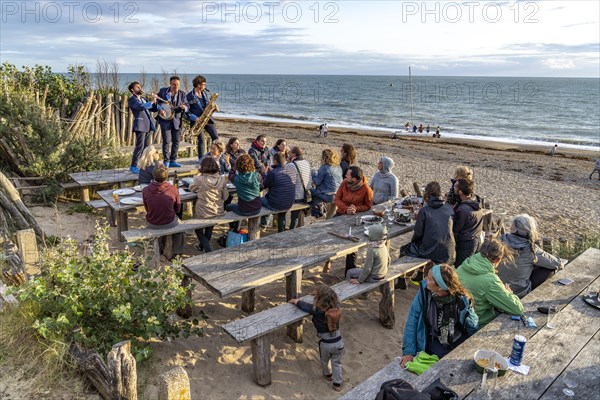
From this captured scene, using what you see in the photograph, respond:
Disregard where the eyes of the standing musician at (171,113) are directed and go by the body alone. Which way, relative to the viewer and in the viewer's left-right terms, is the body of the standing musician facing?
facing the viewer

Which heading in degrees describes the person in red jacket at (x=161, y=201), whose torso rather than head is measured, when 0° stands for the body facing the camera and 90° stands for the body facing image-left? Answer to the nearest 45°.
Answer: approximately 180°

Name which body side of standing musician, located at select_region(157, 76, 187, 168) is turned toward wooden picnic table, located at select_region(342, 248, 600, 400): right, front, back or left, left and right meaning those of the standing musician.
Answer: front

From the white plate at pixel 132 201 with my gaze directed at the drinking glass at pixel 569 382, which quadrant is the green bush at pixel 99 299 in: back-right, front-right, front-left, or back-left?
front-right

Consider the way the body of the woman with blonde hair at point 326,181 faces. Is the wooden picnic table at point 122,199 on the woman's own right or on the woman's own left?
on the woman's own left

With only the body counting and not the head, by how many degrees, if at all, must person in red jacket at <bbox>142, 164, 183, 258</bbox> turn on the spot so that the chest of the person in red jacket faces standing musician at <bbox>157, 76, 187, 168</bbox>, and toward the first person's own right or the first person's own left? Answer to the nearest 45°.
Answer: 0° — they already face them

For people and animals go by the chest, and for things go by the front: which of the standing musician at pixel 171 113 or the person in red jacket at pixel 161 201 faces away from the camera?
the person in red jacket

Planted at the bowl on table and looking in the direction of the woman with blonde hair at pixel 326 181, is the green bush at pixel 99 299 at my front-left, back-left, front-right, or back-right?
front-left

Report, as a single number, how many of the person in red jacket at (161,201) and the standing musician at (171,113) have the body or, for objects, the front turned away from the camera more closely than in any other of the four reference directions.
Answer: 1

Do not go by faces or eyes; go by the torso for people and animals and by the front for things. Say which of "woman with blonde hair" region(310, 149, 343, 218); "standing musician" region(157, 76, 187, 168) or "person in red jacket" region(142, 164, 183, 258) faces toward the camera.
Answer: the standing musician

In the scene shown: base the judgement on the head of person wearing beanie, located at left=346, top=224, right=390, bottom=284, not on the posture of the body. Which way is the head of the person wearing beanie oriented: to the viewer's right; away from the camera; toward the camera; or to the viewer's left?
away from the camera

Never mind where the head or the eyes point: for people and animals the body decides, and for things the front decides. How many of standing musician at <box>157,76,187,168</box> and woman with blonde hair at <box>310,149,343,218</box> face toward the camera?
1

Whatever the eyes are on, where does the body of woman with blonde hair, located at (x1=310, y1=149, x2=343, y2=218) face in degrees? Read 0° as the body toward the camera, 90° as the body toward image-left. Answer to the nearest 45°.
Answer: approximately 135°
